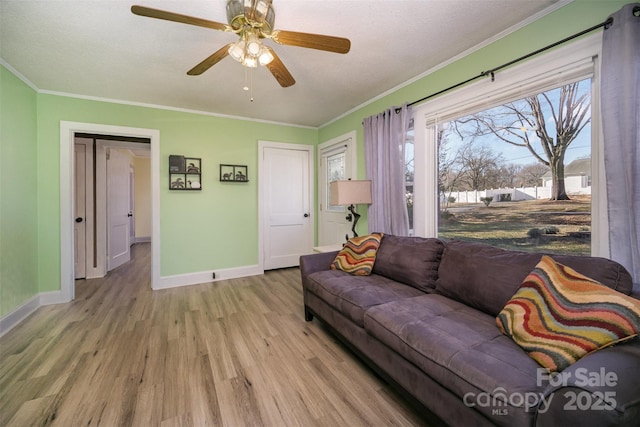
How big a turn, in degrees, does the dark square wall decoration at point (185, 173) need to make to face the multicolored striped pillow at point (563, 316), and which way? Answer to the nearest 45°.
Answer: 0° — it already faces it

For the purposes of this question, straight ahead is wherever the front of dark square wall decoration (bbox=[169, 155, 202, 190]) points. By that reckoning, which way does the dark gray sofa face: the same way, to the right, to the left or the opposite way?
to the right

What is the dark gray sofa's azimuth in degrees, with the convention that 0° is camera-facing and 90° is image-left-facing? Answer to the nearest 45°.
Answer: approximately 45°

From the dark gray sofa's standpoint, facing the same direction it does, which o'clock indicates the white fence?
The white fence is roughly at 5 o'clock from the dark gray sofa.

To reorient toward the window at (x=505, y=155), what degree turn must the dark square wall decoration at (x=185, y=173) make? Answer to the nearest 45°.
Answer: approximately 45° to its left

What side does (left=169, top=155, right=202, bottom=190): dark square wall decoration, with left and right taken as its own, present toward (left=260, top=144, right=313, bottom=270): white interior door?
left

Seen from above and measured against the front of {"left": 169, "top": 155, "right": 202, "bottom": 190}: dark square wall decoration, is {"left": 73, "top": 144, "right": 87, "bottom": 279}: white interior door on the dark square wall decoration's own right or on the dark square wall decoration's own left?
on the dark square wall decoration's own right

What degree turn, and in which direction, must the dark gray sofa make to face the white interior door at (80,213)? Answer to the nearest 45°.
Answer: approximately 45° to its right

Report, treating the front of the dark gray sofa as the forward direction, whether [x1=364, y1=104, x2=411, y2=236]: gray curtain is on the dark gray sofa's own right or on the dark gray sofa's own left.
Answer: on the dark gray sofa's own right

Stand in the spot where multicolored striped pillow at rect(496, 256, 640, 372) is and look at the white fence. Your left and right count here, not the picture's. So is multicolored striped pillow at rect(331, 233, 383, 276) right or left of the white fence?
left

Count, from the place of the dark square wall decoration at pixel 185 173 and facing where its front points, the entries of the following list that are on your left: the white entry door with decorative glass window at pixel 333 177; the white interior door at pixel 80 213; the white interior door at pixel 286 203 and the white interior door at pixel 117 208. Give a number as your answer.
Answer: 2

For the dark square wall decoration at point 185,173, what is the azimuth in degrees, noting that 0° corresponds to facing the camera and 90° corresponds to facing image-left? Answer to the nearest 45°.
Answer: approximately 0°
